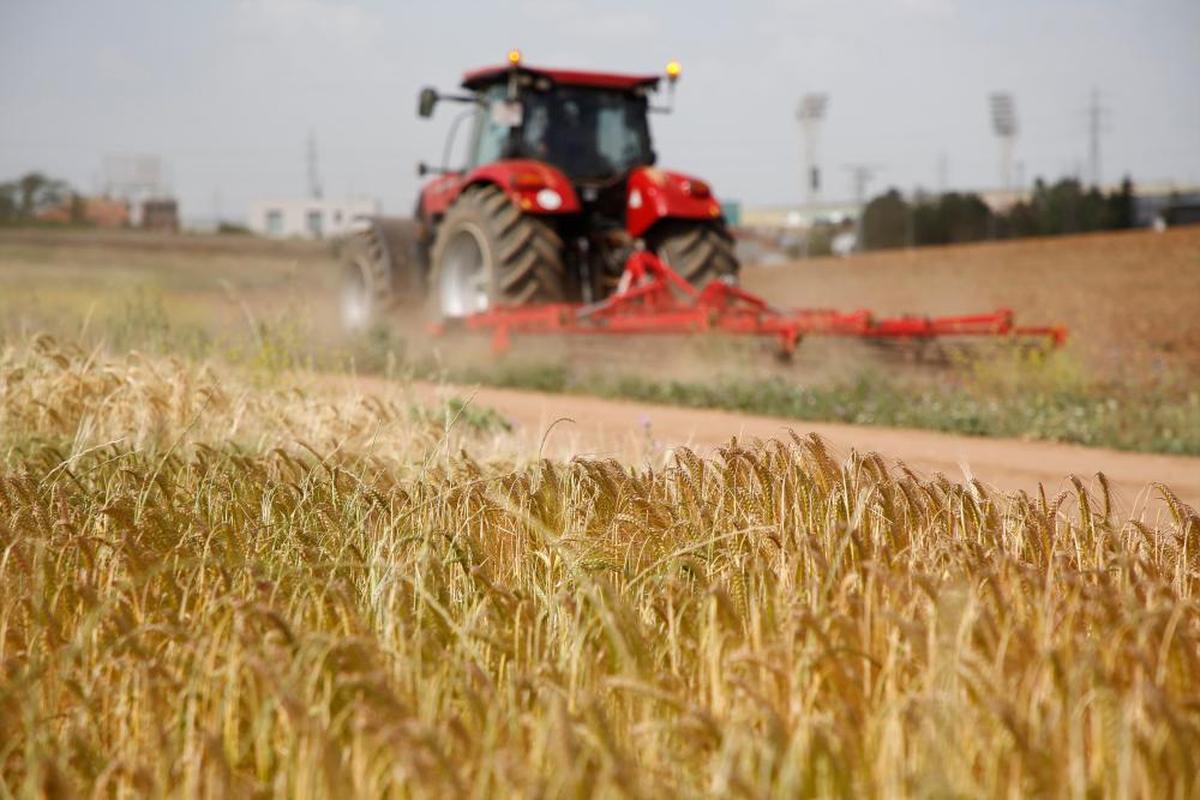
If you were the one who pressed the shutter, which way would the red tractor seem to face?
facing away from the viewer and to the left of the viewer

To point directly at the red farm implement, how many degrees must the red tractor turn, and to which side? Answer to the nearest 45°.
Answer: approximately 180°
